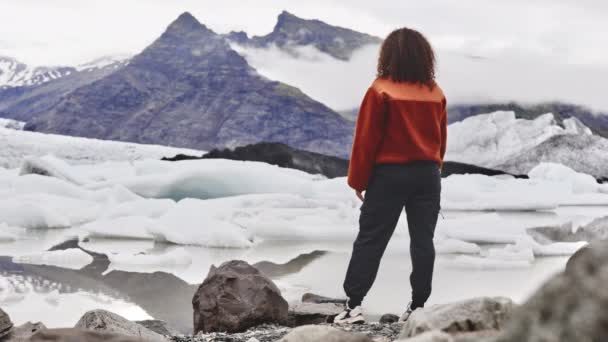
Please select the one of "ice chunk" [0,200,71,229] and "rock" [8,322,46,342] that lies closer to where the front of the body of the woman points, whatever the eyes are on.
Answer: the ice chunk

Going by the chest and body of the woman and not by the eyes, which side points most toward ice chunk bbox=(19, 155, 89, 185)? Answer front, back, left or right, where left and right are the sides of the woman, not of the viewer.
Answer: front

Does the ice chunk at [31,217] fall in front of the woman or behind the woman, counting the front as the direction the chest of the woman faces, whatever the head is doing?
in front

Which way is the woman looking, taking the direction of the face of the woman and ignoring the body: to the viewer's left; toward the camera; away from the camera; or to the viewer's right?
away from the camera

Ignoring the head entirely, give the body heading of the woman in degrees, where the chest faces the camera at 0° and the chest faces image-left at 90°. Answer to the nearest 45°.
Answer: approximately 135°

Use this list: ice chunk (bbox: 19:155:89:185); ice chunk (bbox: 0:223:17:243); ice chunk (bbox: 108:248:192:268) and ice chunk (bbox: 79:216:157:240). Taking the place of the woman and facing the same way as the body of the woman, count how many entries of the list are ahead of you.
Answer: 4

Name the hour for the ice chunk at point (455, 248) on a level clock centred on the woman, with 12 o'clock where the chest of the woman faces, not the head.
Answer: The ice chunk is roughly at 12 o'clock from the woman.
